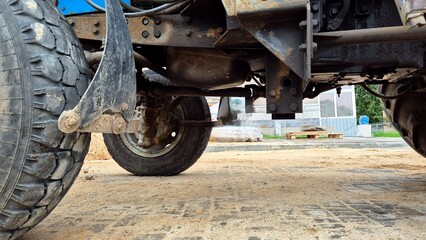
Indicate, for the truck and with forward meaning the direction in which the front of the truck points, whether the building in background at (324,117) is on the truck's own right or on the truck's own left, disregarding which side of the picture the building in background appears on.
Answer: on the truck's own right

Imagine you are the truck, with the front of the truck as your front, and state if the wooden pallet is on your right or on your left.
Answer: on your right

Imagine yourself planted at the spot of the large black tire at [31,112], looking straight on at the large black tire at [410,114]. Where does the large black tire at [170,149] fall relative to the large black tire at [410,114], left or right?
left
